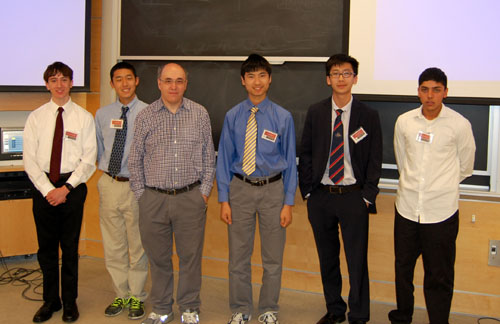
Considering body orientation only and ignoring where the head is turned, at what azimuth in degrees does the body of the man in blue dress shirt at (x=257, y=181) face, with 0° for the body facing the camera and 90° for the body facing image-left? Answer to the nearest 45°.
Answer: approximately 0°

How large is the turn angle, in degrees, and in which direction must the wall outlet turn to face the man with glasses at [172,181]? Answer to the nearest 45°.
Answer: approximately 45° to its right

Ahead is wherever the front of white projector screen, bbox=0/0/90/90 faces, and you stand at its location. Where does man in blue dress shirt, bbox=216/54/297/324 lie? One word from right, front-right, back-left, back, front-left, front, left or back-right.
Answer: front-left

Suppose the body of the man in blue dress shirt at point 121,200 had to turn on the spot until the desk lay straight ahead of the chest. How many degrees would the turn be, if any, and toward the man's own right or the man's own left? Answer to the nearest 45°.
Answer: approximately 135° to the man's own right

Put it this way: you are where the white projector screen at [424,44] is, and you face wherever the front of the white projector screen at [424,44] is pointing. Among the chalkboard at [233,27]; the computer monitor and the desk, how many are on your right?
3

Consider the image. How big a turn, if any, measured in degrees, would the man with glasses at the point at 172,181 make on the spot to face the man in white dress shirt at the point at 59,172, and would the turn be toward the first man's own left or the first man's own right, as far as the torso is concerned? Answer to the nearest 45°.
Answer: approximately 90° to the first man's own right

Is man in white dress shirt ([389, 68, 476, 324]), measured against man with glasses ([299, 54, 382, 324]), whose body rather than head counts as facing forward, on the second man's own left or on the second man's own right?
on the second man's own left

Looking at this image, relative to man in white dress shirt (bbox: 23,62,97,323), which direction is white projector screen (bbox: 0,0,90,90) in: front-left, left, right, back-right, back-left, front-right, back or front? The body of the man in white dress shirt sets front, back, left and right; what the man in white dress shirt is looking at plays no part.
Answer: back

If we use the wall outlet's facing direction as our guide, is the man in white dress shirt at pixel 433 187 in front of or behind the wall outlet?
in front
